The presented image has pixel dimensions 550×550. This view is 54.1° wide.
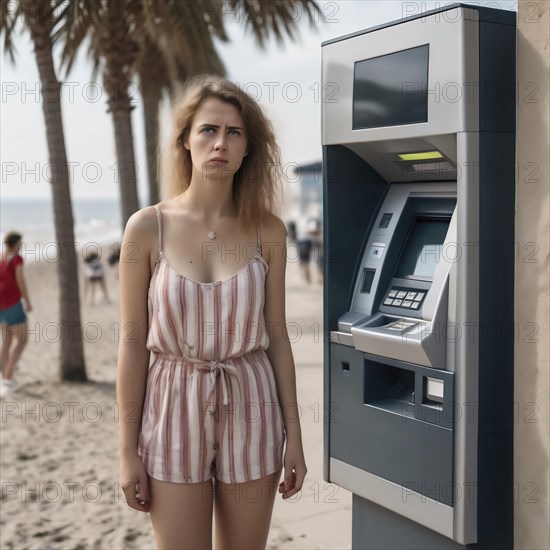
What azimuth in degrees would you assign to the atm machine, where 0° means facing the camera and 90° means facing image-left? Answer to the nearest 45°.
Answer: approximately 45°

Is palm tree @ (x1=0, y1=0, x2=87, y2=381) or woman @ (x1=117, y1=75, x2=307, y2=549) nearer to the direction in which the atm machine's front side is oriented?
the woman

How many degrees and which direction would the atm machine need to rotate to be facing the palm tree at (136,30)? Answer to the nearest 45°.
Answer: approximately 90° to its right

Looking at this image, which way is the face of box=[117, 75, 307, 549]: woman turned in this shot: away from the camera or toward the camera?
toward the camera

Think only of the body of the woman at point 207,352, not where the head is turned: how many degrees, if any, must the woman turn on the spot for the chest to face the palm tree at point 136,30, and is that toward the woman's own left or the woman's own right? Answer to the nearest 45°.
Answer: approximately 180°

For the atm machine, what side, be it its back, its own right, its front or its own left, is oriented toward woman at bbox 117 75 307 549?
front

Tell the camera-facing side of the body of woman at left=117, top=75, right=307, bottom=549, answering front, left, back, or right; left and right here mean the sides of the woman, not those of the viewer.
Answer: front

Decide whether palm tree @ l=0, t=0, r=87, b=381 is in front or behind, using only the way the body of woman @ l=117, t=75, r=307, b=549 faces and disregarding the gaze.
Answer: behind

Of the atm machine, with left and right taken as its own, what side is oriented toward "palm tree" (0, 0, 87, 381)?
right

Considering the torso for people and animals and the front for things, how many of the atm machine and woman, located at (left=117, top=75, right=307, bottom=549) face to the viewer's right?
0

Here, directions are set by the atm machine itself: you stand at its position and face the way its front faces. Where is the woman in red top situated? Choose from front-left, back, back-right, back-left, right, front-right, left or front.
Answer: right
